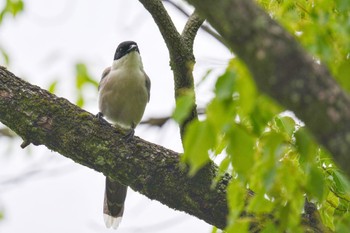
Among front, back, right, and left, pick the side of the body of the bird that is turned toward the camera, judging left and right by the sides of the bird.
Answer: front

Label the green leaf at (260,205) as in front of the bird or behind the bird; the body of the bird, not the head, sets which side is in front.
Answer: in front

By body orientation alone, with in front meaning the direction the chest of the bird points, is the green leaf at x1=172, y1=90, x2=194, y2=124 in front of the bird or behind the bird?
in front
